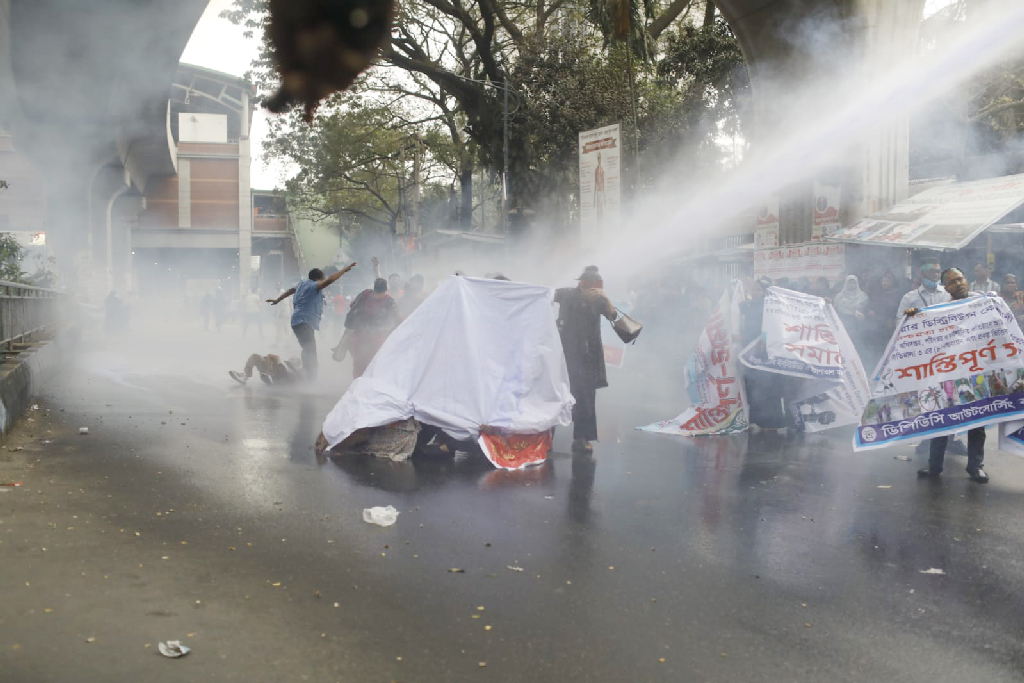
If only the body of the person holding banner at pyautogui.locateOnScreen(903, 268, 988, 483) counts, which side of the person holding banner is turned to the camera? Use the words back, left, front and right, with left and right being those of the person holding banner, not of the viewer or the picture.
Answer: front

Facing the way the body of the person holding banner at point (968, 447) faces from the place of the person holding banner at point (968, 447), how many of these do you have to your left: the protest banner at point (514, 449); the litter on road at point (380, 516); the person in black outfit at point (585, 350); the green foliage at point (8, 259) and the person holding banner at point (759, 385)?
0

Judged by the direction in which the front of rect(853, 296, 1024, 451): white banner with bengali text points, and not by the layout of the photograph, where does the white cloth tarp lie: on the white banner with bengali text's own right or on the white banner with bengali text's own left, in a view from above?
on the white banner with bengali text's own right

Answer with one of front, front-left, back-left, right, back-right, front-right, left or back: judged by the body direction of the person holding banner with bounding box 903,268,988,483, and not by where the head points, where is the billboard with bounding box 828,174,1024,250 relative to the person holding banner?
back

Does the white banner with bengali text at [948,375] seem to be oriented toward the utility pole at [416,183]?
no

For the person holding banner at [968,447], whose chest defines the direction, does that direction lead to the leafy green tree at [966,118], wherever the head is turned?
no

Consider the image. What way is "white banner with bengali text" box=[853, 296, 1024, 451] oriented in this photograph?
toward the camera

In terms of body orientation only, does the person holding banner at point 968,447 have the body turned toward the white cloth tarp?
no

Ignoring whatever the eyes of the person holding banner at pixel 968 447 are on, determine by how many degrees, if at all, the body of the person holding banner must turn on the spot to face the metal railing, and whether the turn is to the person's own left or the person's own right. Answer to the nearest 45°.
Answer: approximately 90° to the person's own right

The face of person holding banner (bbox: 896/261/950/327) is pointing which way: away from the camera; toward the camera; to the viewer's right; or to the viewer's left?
toward the camera

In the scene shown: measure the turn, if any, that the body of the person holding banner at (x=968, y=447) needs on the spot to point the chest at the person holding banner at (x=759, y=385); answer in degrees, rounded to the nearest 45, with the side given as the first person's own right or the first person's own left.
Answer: approximately 135° to the first person's own right

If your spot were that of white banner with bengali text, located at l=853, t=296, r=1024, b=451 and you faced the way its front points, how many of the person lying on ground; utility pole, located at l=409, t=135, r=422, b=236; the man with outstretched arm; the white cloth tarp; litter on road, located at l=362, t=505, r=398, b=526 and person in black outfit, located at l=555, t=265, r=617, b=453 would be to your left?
0

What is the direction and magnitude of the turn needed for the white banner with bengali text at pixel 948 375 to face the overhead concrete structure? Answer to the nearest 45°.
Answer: approximately 180°

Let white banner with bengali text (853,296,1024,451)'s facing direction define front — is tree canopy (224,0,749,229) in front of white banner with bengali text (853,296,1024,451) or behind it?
behind

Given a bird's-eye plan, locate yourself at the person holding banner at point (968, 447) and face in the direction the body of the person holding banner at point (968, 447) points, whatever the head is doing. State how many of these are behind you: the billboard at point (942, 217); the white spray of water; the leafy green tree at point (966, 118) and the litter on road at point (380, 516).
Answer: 3

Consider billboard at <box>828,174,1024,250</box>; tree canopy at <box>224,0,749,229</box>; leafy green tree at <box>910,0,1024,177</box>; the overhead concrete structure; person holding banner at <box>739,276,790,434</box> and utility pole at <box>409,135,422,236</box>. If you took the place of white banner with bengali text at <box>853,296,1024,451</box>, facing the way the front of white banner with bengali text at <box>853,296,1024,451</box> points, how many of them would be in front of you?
0

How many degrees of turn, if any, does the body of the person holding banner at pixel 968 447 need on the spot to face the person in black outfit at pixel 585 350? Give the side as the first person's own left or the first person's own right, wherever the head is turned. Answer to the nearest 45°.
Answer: approximately 90° to the first person's own right

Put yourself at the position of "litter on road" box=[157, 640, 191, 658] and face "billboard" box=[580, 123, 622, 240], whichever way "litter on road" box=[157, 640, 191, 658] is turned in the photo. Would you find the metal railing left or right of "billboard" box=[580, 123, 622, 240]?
left
